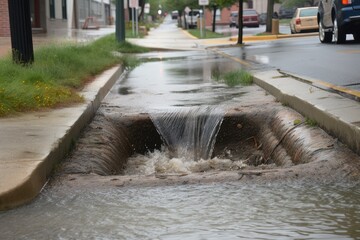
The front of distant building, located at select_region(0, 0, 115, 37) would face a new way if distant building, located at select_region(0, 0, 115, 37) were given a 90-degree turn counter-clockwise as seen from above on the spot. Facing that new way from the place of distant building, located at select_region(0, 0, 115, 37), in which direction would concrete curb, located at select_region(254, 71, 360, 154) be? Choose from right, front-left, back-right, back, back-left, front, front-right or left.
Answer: back-right

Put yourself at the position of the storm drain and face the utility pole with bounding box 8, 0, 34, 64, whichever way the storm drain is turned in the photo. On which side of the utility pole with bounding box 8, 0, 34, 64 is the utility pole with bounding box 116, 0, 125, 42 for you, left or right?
right

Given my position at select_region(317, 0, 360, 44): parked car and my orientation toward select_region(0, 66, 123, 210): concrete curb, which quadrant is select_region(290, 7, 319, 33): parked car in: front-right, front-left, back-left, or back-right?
back-right

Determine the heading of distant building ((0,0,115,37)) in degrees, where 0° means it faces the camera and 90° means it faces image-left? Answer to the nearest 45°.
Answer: approximately 315°

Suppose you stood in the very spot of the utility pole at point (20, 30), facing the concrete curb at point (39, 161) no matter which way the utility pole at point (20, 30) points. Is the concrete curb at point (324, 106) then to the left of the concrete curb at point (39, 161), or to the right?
left

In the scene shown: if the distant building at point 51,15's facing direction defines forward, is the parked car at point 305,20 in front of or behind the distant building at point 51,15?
in front

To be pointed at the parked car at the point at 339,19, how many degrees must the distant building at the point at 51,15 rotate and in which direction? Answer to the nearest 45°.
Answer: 0° — it already faces it

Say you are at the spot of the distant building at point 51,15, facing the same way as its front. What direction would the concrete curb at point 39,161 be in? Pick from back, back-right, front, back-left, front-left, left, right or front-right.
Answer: front-right

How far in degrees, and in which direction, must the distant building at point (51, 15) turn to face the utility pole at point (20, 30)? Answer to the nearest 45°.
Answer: approximately 45° to its right
